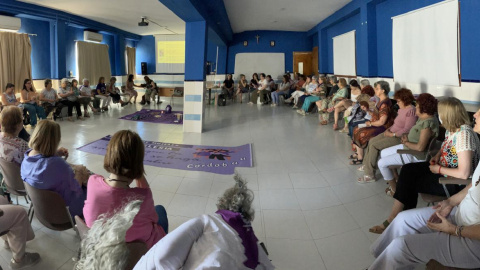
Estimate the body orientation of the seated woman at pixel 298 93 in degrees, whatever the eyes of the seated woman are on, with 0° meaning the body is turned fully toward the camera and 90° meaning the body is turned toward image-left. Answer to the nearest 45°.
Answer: approximately 45°

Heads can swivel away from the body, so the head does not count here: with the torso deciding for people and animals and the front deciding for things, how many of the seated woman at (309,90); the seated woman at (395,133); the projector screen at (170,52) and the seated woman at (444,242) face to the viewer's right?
0

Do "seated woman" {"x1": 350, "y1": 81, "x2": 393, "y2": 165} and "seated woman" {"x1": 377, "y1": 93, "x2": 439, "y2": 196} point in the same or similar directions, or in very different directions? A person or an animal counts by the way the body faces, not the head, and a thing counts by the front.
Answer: same or similar directions

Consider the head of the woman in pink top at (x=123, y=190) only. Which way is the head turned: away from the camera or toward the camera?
away from the camera

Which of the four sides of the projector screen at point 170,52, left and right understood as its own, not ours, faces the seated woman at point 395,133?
front

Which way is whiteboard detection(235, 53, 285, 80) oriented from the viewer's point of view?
toward the camera

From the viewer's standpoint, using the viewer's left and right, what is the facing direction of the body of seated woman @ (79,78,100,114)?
facing the viewer and to the right of the viewer

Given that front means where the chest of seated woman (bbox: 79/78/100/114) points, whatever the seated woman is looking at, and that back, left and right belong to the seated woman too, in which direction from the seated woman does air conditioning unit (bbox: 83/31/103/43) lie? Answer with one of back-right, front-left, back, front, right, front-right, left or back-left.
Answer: back-left

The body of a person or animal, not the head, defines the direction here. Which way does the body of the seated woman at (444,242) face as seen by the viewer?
to the viewer's left

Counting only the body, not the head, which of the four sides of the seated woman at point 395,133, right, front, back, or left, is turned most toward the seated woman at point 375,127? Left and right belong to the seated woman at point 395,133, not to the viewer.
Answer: right

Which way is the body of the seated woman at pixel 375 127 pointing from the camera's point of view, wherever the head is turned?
to the viewer's left

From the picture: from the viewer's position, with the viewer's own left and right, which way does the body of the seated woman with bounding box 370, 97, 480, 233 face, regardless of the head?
facing to the left of the viewer

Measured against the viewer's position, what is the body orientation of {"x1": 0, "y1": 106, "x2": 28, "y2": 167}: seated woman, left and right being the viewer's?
facing away from the viewer and to the right of the viewer

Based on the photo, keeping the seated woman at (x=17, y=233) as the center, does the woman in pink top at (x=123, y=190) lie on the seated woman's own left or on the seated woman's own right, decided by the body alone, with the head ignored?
on the seated woman's own right
